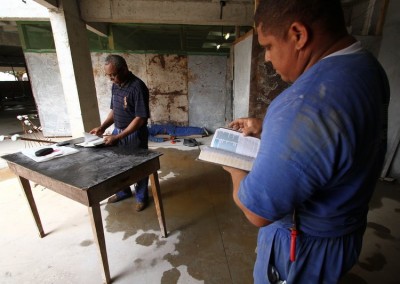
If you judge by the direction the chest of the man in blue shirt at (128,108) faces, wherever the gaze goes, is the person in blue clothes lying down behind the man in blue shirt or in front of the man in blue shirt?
behind

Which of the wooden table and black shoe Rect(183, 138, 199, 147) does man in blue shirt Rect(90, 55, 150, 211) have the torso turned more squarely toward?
the wooden table

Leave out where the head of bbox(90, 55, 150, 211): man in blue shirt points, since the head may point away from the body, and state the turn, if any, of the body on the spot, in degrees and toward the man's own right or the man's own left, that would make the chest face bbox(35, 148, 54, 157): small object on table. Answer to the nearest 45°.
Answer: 0° — they already face it

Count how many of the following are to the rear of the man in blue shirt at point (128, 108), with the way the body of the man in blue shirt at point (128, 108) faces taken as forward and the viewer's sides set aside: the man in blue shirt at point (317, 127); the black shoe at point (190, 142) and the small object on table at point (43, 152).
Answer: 1

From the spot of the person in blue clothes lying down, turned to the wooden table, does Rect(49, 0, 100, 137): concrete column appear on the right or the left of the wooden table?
right

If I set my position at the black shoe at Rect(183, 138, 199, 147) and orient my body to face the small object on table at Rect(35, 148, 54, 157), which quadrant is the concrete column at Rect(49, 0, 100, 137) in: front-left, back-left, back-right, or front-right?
front-right

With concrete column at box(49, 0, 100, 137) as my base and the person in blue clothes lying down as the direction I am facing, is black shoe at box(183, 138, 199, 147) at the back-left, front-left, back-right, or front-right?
front-right

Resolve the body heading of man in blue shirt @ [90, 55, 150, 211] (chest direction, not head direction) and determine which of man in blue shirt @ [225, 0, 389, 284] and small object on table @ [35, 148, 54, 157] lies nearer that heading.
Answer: the small object on table

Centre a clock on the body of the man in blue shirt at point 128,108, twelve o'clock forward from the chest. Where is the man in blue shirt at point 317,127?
the man in blue shirt at point 317,127 is roughly at 10 o'clock from the man in blue shirt at point 128,108.

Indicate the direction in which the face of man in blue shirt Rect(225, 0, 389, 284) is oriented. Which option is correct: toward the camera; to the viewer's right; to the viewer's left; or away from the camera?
to the viewer's left

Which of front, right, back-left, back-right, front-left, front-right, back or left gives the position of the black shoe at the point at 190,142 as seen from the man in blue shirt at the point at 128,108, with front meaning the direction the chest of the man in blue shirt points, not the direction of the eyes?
back

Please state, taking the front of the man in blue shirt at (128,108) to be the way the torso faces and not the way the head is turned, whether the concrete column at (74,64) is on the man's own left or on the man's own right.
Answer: on the man's own right

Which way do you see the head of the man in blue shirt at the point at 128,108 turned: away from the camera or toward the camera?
toward the camera
